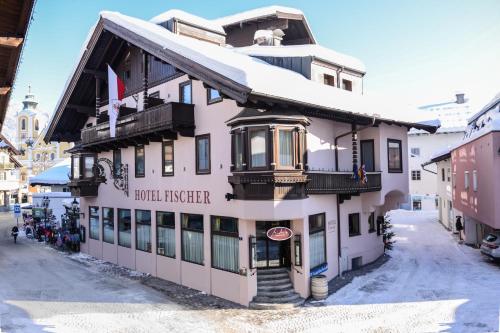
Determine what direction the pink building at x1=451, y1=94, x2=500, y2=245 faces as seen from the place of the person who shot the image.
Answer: facing the viewer and to the left of the viewer

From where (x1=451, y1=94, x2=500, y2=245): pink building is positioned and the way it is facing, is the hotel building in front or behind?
in front

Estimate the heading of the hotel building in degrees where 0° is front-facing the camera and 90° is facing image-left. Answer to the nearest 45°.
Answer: approximately 45°

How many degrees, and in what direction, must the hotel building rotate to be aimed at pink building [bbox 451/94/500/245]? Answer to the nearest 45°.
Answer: approximately 135° to its left

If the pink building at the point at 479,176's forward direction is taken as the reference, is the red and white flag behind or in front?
in front

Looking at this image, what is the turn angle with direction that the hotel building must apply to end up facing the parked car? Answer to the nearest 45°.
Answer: approximately 135° to its left

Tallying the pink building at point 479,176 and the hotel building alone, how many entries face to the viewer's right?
0
